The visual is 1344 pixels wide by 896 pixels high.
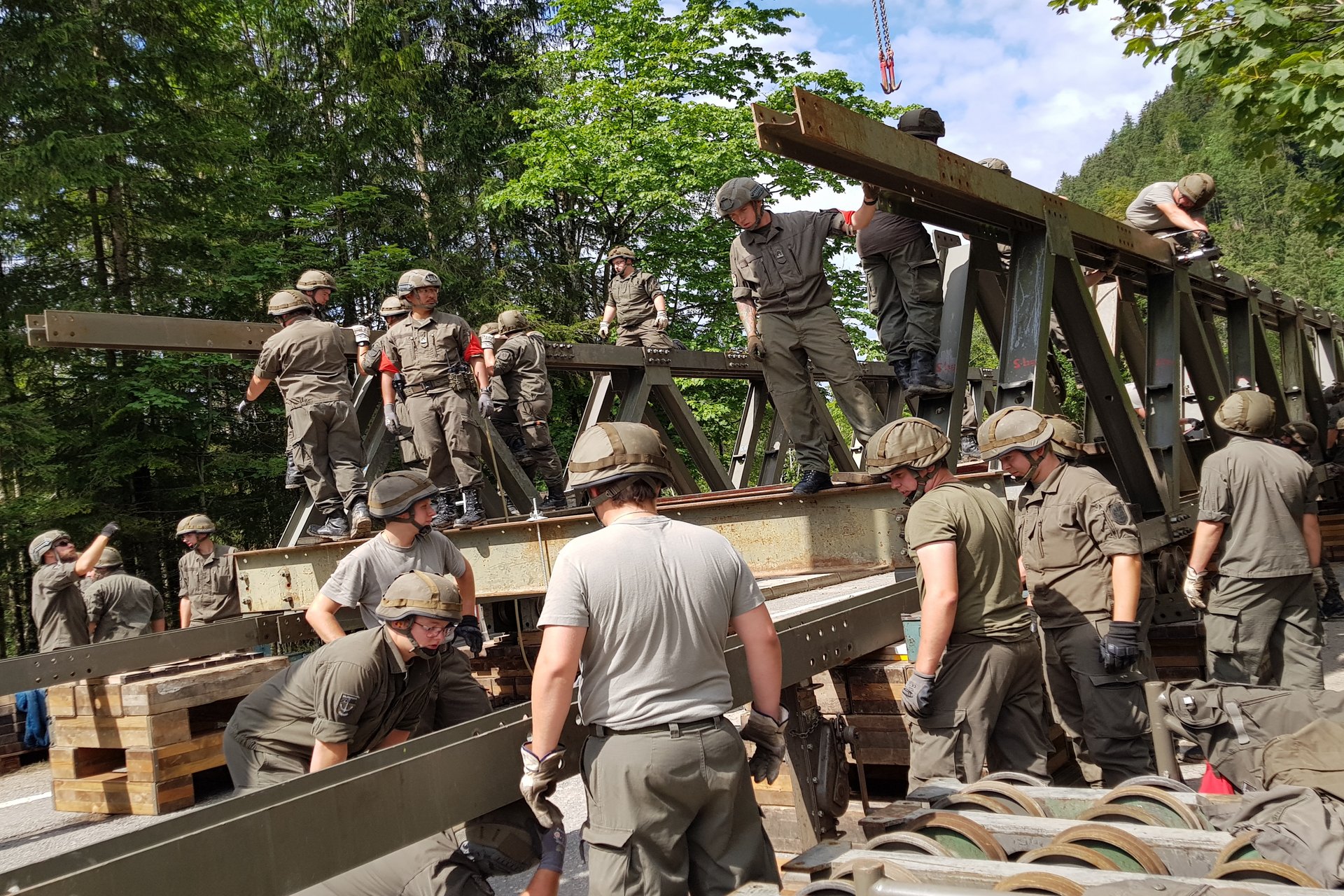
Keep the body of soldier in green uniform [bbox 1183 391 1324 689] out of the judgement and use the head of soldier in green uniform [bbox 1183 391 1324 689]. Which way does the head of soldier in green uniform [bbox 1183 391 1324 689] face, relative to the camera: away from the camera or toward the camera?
away from the camera

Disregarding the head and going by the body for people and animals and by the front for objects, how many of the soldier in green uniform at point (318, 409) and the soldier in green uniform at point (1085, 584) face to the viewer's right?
0

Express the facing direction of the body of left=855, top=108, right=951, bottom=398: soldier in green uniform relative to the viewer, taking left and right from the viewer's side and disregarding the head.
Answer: facing away from the viewer and to the right of the viewer

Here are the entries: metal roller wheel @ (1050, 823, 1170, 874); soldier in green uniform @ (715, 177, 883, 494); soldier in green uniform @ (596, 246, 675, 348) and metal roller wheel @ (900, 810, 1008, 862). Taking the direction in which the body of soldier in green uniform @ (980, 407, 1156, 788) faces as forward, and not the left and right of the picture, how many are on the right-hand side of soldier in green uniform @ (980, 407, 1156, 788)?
2

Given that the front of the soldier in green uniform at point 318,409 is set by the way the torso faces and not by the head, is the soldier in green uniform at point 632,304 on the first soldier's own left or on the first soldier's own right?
on the first soldier's own right

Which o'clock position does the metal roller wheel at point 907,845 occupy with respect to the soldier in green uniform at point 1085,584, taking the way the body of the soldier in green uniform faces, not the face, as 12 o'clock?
The metal roller wheel is roughly at 11 o'clock from the soldier in green uniform.

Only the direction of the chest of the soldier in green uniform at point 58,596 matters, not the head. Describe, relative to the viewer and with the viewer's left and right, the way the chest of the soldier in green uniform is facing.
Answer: facing to the right of the viewer

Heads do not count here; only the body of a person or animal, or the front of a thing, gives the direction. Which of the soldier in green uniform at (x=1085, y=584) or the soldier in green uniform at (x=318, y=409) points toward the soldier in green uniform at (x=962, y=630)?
the soldier in green uniform at (x=1085, y=584)

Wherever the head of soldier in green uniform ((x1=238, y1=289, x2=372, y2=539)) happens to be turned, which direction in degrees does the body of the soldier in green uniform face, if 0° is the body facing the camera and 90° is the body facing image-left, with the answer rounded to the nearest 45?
approximately 135°
